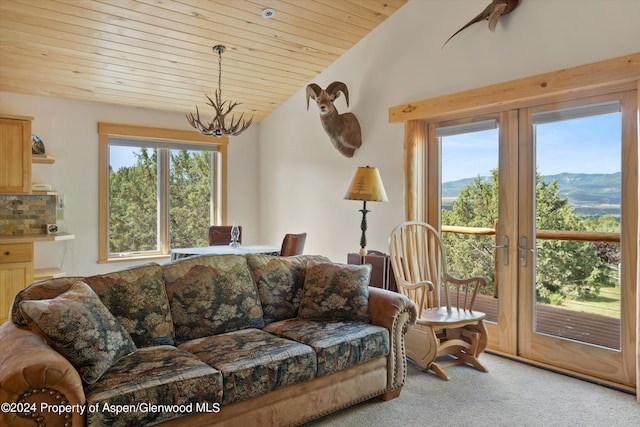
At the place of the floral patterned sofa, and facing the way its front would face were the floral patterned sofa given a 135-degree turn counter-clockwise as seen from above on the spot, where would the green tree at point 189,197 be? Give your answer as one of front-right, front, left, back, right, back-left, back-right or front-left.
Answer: front

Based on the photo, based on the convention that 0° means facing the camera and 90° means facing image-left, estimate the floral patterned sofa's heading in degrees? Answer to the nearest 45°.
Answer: approximately 315°

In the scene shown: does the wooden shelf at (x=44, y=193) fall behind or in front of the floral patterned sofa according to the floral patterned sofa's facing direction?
behind

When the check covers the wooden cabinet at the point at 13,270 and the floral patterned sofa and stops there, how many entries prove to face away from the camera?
0

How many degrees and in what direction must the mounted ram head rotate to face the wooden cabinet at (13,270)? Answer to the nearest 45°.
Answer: approximately 45° to its right

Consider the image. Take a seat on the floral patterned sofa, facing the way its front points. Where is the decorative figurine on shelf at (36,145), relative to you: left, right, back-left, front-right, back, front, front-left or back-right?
back

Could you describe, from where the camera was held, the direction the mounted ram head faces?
facing the viewer and to the left of the viewer

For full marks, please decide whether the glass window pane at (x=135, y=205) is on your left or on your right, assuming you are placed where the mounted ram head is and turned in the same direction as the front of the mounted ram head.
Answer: on your right

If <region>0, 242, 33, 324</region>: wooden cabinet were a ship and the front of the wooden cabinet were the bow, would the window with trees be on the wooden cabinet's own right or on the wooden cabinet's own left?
on the wooden cabinet's own left
